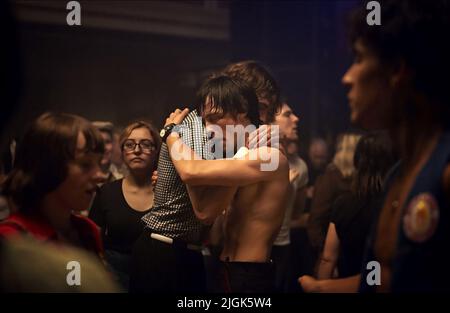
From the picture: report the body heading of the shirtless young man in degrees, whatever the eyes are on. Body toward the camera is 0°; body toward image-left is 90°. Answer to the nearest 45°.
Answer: approximately 90°

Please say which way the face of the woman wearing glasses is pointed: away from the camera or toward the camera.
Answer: toward the camera
